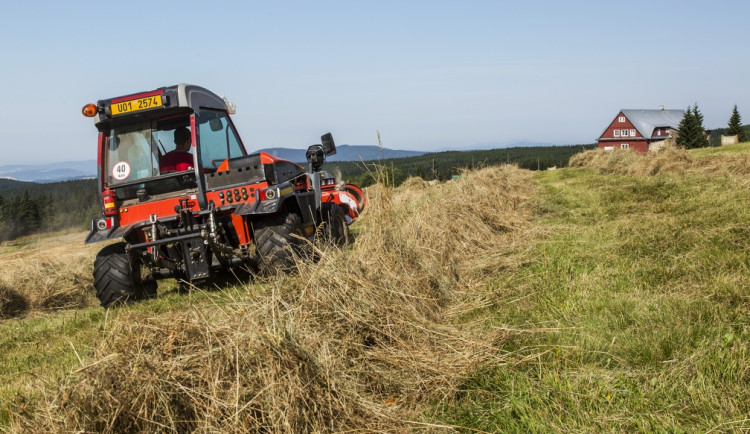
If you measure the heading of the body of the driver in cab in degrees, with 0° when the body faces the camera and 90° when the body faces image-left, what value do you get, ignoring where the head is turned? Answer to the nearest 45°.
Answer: approximately 225°

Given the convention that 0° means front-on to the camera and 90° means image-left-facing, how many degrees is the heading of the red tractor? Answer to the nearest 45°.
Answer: approximately 225°

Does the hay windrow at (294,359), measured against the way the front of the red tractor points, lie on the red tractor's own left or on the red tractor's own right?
on the red tractor's own right
